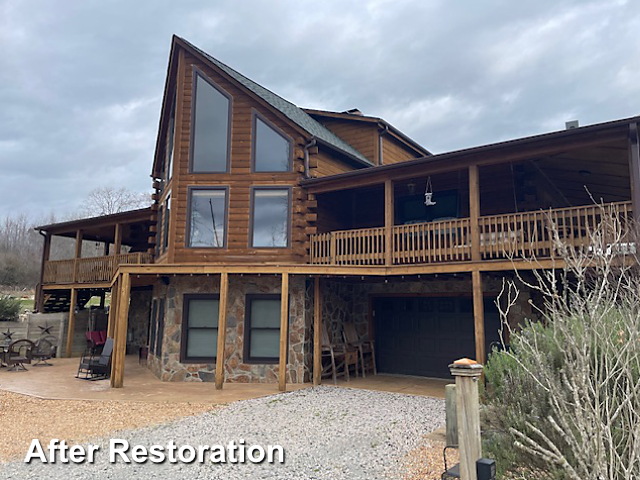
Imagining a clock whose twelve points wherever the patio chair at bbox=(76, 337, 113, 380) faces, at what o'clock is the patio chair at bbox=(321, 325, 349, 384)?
the patio chair at bbox=(321, 325, 349, 384) is roughly at 7 o'clock from the patio chair at bbox=(76, 337, 113, 380).

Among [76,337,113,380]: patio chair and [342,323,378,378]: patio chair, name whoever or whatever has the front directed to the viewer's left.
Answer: [76,337,113,380]: patio chair

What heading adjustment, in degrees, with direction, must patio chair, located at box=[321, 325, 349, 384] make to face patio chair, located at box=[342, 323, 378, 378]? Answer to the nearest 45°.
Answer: approximately 90° to its left

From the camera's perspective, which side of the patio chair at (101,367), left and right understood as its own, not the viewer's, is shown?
left

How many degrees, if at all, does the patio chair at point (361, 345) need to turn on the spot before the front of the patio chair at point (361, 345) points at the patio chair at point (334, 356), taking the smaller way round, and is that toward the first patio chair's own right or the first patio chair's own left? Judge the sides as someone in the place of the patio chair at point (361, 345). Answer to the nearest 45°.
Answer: approximately 90° to the first patio chair's own right

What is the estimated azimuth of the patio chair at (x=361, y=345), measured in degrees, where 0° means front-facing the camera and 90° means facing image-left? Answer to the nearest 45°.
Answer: approximately 315°

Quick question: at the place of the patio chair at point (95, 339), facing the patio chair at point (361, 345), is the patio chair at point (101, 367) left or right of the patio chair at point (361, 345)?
right

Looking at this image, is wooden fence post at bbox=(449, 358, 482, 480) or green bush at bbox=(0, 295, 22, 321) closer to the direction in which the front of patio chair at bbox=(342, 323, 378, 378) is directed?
the wooden fence post

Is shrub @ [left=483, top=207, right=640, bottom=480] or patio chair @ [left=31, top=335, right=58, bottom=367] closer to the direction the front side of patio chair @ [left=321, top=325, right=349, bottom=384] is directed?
the shrub

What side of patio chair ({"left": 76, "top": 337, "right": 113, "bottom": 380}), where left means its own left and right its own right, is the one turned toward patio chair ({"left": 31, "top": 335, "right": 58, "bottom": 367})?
right
